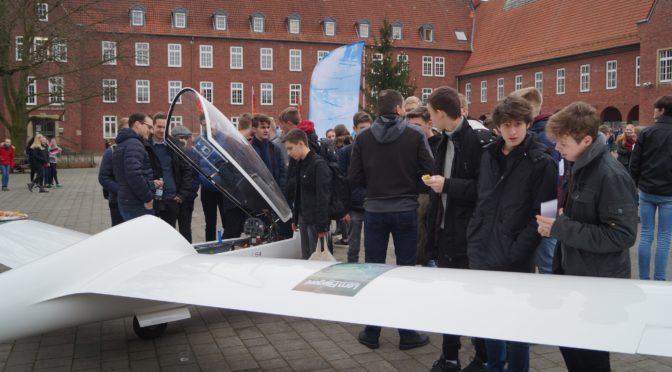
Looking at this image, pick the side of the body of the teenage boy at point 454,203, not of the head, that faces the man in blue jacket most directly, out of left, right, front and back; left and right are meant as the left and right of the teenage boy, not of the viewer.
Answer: right

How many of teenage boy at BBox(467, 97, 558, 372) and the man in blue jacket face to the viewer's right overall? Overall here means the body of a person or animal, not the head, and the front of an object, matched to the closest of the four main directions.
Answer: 1

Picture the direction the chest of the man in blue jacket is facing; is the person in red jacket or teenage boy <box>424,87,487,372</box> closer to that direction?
the teenage boy

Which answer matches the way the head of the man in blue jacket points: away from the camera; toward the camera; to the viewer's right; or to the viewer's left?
to the viewer's right

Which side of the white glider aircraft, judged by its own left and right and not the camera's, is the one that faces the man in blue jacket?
left

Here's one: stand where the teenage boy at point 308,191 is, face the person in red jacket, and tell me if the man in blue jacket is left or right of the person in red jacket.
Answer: left

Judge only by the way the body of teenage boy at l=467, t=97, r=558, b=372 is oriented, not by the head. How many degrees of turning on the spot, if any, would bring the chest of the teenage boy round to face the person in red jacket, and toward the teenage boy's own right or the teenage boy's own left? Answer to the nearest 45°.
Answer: approximately 135° to the teenage boy's own right

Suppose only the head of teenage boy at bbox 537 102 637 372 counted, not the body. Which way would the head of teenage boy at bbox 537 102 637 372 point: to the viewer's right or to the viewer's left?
to the viewer's left

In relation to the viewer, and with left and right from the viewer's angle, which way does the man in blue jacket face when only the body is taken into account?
facing to the right of the viewer
